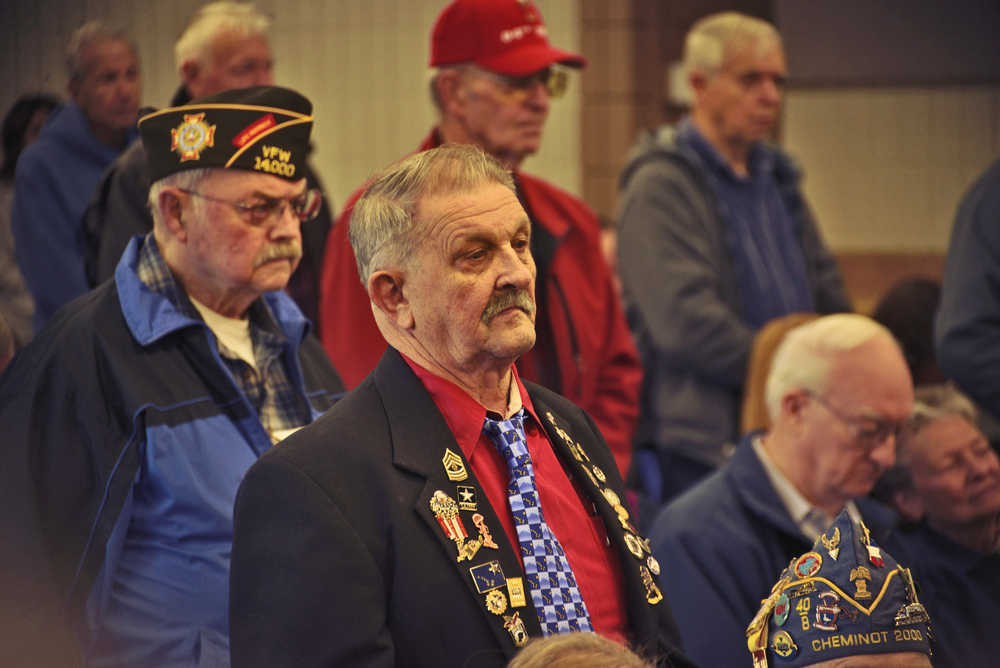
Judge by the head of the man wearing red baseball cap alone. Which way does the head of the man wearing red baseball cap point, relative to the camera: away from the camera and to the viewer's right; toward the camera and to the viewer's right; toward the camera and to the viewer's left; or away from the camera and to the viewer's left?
toward the camera and to the viewer's right

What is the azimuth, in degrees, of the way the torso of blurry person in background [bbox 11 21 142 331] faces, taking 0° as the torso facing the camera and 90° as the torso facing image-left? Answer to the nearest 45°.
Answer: approximately 315°

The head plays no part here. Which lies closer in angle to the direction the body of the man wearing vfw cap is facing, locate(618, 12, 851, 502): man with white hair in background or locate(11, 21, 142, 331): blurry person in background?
the man with white hair in background

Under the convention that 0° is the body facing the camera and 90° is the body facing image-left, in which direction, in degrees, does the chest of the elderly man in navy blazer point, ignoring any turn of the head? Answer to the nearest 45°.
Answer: approximately 315°

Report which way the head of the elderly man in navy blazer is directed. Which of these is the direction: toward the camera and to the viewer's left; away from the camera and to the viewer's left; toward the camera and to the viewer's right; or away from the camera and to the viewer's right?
toward the camera and to the viewer's right

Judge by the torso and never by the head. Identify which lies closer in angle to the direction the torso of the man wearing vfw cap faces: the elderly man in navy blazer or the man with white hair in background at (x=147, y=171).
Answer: the elderly man in navy blazer

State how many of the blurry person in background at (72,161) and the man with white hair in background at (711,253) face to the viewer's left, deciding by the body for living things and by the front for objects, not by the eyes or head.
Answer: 0
